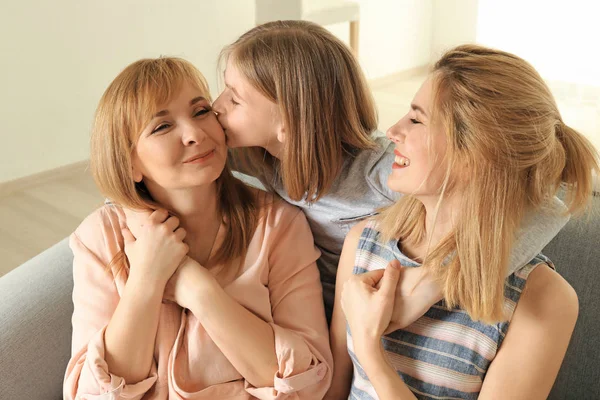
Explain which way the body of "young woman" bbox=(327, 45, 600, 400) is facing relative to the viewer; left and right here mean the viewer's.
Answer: facing the viewer and to the left of the viewer

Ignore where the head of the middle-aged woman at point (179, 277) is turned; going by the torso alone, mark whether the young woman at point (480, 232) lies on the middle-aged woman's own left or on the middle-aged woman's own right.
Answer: on the middle-aged woman's own left

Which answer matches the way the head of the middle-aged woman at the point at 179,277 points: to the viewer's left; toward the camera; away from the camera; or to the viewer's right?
toward the camera

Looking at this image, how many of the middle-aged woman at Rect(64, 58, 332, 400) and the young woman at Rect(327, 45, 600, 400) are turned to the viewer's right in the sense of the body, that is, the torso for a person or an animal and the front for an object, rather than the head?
0

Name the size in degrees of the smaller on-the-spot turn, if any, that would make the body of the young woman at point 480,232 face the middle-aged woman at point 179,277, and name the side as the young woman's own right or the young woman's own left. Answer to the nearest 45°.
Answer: approximately 45° to the young woman's own right

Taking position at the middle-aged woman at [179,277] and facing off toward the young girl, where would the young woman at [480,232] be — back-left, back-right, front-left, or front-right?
front-right

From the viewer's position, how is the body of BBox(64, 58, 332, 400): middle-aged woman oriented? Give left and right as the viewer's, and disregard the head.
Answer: facing the viewer

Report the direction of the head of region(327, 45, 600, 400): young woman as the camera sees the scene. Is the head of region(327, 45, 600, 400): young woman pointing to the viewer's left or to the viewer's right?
to the viewer's left
